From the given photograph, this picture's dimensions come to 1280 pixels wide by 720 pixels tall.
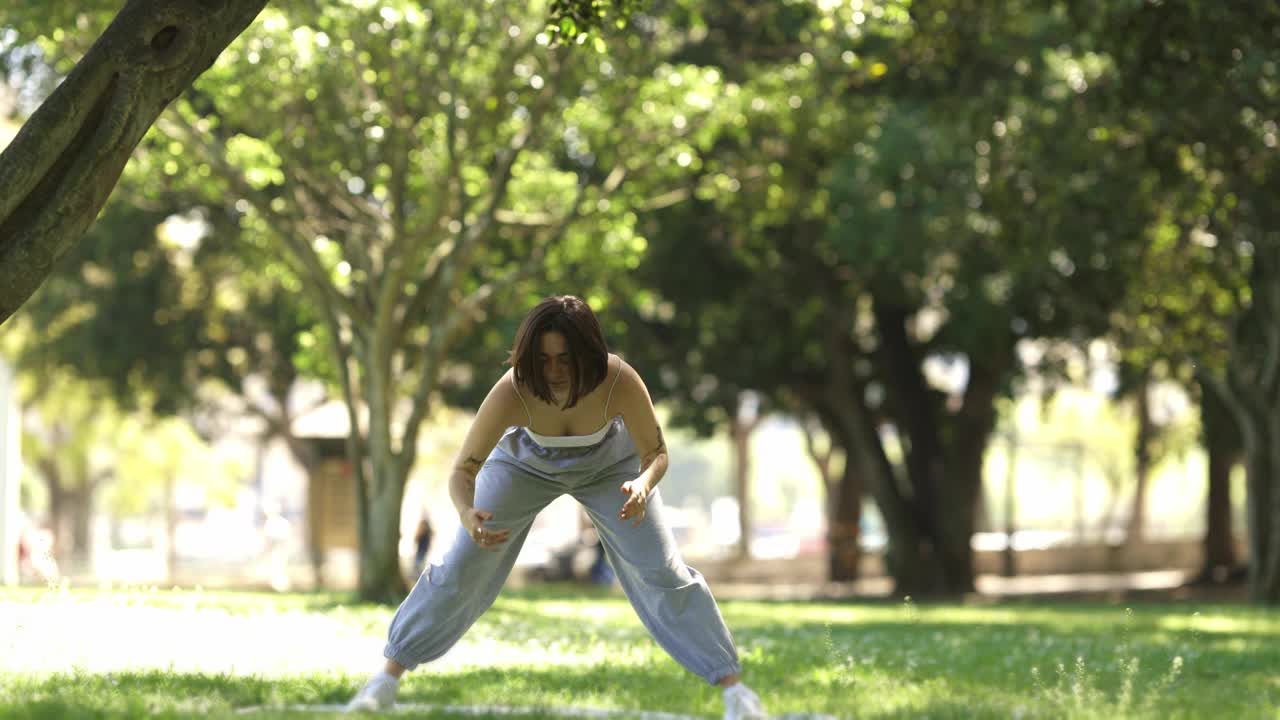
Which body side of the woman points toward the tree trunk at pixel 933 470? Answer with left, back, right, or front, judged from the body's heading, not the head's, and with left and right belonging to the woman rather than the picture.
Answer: back

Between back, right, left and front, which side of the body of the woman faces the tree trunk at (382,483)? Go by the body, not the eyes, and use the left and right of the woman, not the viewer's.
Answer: back

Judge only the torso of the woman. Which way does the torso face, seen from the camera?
toward the camera

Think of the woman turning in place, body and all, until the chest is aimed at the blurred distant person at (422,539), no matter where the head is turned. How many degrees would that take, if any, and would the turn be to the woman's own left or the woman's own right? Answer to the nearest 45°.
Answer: approximately 180°

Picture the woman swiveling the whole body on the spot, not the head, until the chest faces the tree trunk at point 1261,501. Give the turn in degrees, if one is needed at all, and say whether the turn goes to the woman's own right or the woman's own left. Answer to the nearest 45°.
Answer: approximately 135° to the woman's own left
